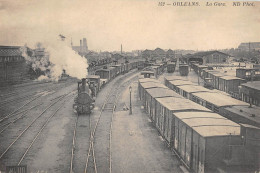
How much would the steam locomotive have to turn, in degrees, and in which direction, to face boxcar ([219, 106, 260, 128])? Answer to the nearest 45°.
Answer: approximately 45° to its left

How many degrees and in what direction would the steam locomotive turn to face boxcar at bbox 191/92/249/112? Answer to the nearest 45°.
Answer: approximately 45° to its left

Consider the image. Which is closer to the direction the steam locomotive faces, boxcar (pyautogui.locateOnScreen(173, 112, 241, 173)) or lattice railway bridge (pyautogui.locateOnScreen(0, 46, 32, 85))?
the boxcar

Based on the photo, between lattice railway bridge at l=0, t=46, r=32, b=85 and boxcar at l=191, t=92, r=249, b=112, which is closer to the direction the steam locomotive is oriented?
the boxcar

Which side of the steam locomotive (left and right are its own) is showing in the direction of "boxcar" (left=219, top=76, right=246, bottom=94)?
left

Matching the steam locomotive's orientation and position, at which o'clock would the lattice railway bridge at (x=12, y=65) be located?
The lattice railway bridge is roughly at 5 o'clock from the steam locomotive.

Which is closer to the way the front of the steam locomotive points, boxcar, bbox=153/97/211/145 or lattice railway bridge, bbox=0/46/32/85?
the boxcar

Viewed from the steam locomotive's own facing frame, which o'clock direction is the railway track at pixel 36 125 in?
The railway track is roughly at 2 o'clock from the steam locomotive.

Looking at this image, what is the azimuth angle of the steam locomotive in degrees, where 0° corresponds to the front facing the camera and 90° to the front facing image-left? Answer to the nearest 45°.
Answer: approximately 0°
